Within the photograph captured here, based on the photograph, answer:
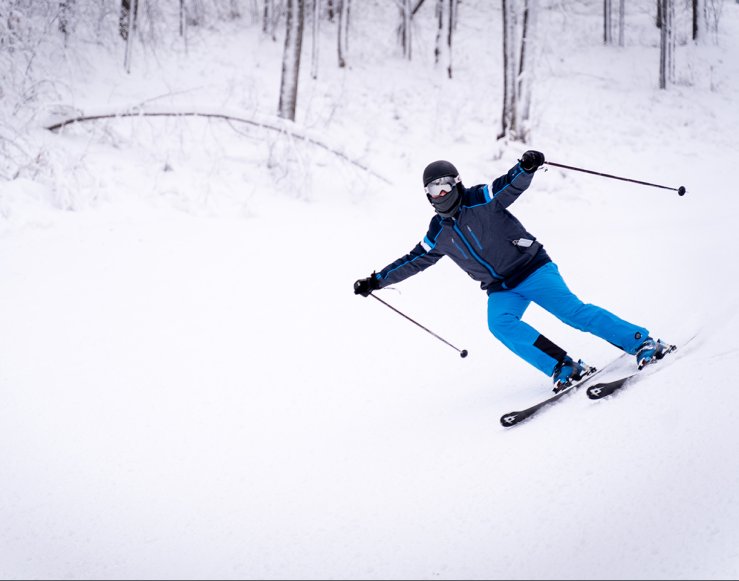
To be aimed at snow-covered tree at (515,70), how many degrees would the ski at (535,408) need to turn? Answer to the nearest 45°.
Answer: approximately 135° to its right

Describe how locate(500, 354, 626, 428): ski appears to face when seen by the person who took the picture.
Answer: facing the viewer and to the left of the viewer

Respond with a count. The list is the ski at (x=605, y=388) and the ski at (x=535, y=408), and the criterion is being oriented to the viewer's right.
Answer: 0

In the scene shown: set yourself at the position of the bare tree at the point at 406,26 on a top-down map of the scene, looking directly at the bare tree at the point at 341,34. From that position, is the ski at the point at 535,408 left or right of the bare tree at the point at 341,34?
left

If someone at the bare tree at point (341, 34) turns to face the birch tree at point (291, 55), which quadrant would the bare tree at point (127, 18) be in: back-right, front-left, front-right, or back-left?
front-right

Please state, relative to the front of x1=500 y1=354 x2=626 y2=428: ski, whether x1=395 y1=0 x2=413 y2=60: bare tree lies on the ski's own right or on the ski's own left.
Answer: on the ski's own right

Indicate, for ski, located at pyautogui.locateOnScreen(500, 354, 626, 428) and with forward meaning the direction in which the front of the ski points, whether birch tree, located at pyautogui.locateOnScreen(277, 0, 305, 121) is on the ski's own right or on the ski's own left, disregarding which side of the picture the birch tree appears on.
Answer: on the ski's own right

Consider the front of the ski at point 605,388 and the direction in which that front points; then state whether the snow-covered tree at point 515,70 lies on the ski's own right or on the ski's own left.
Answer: on the ski's own right

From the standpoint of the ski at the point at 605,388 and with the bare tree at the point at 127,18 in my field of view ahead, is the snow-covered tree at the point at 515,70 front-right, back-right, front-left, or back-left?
front-right

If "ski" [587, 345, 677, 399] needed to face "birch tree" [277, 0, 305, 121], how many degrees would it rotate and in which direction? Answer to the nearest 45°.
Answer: approximately 90° to its right

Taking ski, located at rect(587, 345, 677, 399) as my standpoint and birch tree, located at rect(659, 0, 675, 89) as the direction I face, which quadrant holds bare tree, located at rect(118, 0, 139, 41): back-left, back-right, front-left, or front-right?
front-left

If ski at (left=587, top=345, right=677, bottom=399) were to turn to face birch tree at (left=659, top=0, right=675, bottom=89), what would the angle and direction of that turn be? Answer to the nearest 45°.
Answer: approximately 135° to its right

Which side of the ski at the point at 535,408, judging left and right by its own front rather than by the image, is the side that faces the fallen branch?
right
